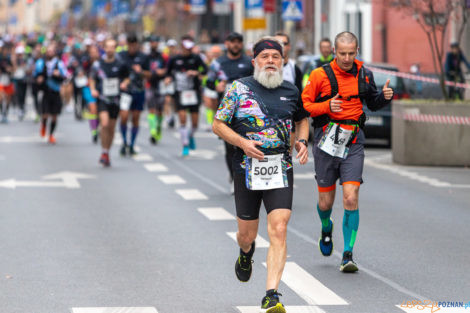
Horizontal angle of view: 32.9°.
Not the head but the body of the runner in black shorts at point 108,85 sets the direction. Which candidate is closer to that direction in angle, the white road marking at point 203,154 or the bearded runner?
the bearded runner

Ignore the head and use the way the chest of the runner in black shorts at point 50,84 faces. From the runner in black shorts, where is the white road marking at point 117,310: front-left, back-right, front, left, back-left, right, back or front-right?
front

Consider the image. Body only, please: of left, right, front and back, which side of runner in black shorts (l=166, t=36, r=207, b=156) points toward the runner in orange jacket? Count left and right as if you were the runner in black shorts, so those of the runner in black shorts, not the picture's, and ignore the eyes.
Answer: front

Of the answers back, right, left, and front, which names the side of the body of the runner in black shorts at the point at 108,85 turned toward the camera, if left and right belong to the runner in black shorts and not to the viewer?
front

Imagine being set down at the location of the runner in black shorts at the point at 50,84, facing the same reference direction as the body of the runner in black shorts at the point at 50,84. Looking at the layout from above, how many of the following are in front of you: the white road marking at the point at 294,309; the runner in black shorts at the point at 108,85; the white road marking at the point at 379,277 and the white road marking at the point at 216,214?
4

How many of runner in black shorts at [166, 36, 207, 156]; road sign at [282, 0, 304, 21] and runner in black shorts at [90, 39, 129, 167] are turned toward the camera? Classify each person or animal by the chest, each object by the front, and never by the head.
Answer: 3

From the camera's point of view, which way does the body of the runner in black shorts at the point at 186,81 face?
toward the camera

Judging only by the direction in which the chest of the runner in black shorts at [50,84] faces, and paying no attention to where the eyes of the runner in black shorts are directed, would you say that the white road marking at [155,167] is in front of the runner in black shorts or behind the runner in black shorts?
in front

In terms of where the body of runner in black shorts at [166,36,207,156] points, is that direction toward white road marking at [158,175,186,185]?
yes

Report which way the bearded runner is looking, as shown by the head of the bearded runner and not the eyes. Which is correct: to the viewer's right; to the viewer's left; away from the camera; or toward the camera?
toward the camera

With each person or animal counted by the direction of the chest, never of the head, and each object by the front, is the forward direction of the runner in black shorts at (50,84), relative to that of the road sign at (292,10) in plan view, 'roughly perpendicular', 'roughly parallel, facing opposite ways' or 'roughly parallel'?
roughly parallel

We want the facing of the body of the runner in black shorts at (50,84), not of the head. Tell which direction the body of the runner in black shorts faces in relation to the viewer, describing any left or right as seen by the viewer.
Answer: facing the viewer

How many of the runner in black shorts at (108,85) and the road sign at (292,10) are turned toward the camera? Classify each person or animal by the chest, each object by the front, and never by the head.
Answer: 2

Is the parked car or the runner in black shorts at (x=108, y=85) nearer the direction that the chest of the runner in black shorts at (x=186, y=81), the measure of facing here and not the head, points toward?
the runner in black shorts

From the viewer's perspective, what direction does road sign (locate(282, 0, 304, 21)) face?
toward the camera

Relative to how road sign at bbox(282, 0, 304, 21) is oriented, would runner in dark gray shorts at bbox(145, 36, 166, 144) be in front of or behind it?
in front

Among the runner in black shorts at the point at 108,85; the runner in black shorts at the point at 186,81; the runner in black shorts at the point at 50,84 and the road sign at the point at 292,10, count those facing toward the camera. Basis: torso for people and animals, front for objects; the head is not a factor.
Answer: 4
